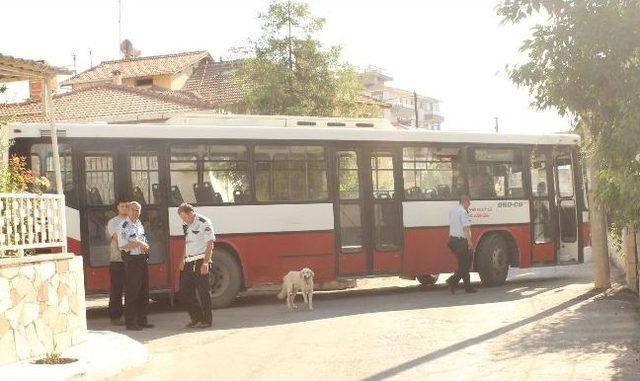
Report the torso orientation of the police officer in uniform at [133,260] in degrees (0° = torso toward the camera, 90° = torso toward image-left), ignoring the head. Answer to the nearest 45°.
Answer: approximately 315°

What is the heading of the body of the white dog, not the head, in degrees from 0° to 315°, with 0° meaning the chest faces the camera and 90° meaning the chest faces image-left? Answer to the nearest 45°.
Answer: approximately 315°

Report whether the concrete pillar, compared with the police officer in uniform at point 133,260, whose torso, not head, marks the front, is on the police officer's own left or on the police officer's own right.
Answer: on the police officer's own left

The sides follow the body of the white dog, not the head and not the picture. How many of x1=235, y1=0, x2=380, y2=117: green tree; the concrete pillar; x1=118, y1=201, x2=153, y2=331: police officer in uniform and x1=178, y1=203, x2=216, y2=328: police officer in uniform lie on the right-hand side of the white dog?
2

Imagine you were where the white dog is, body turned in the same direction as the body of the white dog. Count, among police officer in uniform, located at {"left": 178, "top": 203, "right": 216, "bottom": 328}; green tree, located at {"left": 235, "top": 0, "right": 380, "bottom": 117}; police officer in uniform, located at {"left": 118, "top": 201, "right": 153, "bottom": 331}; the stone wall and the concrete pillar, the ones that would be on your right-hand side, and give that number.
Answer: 3

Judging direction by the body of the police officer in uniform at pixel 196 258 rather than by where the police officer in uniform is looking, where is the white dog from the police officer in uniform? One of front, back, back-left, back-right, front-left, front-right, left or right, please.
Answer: back

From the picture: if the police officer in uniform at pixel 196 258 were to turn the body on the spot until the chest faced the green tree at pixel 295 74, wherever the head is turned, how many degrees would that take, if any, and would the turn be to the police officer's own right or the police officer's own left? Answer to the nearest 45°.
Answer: approximately 135° to the police officer's own right

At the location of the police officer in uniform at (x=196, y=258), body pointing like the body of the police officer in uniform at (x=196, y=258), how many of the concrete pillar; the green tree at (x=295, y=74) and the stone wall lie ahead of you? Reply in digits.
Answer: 1

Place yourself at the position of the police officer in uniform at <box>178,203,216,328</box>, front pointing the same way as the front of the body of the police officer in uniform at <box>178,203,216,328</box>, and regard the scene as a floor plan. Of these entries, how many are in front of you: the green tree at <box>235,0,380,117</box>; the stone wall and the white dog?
1

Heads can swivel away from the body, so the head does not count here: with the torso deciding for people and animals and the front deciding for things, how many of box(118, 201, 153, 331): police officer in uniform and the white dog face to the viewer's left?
0

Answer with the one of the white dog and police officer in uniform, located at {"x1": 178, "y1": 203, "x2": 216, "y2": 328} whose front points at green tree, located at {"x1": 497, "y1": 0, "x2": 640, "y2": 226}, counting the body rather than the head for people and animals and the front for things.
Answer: the white dog
